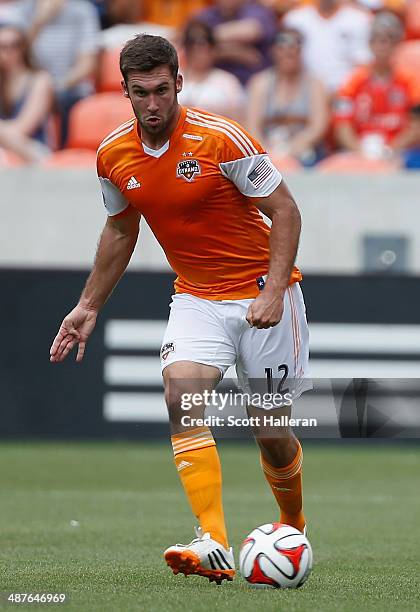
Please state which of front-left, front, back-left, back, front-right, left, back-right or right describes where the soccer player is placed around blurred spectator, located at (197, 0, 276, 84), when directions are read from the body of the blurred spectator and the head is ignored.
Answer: front

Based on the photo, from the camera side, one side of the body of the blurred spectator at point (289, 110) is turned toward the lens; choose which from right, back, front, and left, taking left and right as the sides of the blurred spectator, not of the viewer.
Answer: front

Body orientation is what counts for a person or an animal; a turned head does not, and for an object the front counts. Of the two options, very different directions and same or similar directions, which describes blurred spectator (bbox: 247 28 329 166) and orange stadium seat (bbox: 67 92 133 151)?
same or similar directions

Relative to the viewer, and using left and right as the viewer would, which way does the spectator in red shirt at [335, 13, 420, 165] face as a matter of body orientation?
facing the viewer

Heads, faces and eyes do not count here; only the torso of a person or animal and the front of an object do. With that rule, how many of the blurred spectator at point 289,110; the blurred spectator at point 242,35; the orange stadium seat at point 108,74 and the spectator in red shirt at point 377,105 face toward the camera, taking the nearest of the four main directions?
4

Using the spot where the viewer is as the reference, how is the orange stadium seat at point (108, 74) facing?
facing the viewer

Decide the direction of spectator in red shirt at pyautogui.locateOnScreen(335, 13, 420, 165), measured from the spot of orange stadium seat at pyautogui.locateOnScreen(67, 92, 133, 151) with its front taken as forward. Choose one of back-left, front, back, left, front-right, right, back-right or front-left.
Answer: left

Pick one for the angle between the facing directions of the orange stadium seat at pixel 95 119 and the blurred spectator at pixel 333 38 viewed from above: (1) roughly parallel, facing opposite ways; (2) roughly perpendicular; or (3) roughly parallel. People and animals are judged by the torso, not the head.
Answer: roughly parallel

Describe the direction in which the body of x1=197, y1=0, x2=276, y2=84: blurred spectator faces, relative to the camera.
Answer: toward the camera

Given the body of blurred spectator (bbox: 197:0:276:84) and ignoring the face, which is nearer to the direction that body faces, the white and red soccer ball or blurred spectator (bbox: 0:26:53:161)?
the white and red soccer ball

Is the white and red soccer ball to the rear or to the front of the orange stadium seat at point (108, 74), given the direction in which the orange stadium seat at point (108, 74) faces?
to the front

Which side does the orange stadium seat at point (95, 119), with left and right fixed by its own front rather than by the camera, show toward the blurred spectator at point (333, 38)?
left
